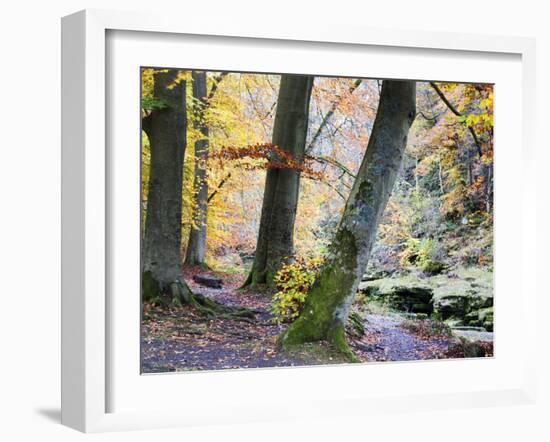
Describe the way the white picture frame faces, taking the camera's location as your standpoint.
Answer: facing the viewer and to the right of the viewer
